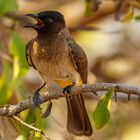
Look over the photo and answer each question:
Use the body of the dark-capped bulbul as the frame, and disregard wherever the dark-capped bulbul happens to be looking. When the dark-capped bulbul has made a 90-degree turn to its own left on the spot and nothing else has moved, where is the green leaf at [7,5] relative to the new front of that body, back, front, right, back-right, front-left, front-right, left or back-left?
back

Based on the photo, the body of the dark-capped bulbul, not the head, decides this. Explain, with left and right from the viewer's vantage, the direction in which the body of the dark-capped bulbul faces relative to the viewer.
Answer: facing the viewer and to the left of the viewer

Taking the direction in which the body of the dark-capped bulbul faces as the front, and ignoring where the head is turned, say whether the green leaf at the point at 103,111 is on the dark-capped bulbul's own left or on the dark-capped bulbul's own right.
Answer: on the dark-capped bulbul's own left
